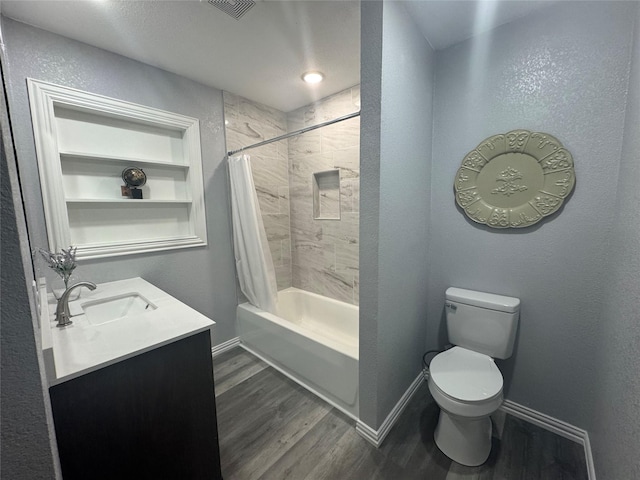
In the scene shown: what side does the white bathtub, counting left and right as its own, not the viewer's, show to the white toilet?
left

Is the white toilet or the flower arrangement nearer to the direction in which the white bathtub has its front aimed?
the flower arrangement

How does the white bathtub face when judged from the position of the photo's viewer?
facing the viewer and to the left of the viewer

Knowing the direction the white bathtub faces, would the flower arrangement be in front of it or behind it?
in front
